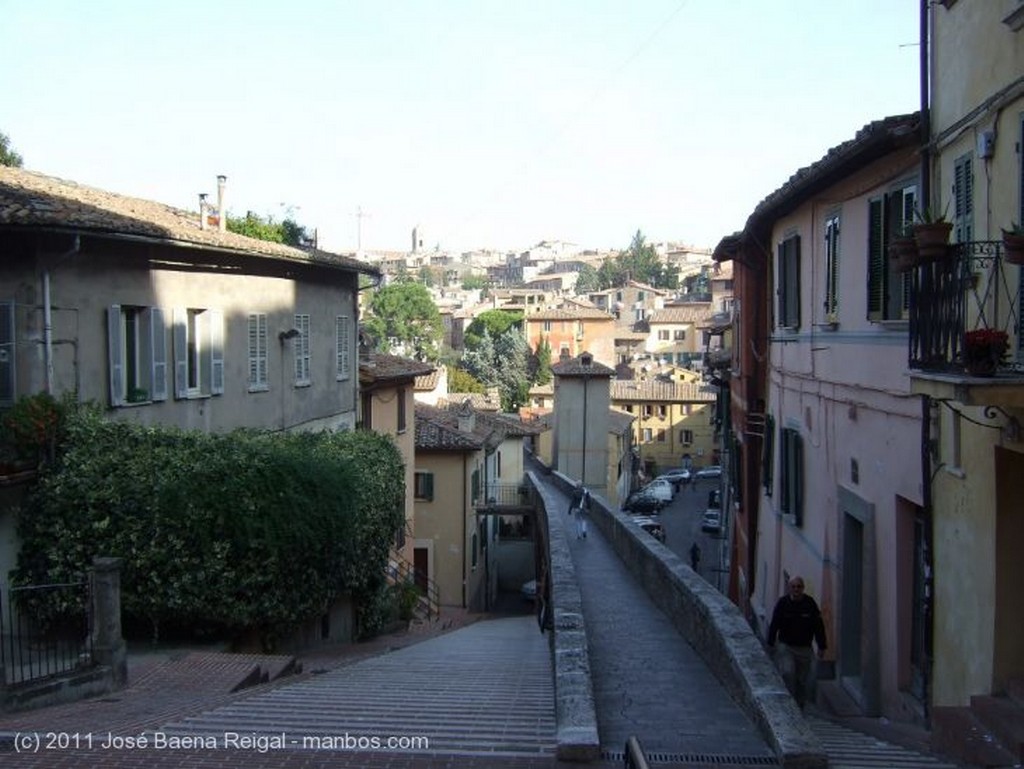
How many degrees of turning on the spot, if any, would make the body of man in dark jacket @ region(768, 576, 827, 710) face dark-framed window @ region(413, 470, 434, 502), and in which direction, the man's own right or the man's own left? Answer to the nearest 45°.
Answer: approximately 135° to the man's own right

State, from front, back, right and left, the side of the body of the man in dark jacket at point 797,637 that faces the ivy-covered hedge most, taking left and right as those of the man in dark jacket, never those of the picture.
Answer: right

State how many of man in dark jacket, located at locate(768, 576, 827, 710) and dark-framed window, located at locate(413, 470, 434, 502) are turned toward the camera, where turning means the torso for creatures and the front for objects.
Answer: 2

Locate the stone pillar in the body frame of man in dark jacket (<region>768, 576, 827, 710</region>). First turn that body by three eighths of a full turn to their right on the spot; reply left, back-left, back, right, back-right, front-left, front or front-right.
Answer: front-left

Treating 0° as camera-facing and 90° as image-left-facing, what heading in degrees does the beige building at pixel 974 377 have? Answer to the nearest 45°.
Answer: approximately 45°

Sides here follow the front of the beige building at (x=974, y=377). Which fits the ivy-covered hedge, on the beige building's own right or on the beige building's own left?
on the beige building's own right

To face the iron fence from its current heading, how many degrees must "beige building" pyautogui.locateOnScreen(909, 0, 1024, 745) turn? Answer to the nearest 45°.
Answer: approximately 45° to its right

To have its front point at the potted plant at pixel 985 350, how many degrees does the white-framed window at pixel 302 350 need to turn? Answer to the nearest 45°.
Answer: approximately 45° to its right

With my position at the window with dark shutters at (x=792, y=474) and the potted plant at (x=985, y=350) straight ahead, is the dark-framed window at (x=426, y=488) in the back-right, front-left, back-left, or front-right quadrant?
back-right

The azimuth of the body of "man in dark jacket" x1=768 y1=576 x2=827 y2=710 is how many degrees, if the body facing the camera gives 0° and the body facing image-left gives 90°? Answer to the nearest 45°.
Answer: approximately 0°

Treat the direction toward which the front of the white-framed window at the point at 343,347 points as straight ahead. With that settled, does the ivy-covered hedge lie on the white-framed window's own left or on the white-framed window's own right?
on the white-framed window's own right

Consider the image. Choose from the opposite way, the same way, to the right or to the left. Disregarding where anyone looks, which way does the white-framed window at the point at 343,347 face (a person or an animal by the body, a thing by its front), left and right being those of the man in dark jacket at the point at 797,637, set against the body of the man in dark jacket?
to the left
